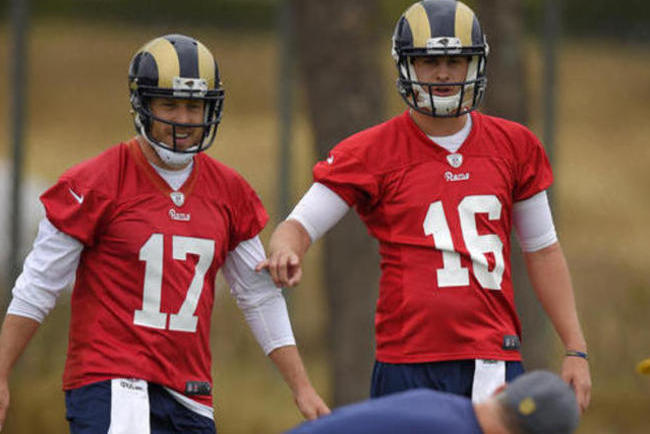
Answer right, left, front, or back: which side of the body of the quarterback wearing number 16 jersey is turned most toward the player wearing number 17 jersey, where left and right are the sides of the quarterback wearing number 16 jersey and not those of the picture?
right

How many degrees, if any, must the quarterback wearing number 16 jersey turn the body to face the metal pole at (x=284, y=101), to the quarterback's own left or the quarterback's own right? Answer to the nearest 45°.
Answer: approximately 180°

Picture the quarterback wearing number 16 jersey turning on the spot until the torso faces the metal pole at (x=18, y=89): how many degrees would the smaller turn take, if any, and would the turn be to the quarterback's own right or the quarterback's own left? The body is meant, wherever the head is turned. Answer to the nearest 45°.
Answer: approximately 135° to the quarterback's own right

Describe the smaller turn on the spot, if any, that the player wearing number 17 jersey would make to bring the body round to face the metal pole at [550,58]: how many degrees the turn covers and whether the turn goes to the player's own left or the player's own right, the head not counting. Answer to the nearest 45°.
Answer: approximately 90° to the player's own left

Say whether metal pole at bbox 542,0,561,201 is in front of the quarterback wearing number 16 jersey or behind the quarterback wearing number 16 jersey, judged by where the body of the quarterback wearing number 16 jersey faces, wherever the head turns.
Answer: behind

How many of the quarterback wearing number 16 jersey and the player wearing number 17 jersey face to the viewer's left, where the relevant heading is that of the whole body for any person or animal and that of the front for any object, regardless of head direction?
0

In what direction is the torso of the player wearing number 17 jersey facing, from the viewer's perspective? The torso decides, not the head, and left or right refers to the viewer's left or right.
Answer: facing the viewer and to the right of the viewer
